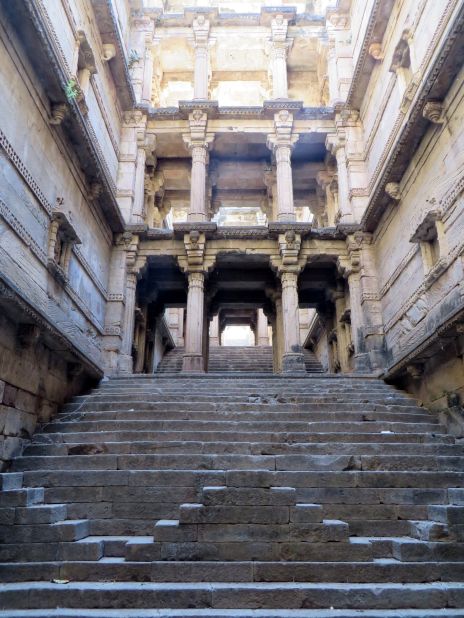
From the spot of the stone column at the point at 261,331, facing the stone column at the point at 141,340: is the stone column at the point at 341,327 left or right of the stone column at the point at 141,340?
left

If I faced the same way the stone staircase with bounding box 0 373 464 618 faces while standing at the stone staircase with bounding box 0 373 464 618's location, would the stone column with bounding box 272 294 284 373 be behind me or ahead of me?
behind

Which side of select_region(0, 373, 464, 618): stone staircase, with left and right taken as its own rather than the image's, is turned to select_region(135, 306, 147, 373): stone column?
back

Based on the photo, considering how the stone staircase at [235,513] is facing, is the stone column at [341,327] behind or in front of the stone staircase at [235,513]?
behind

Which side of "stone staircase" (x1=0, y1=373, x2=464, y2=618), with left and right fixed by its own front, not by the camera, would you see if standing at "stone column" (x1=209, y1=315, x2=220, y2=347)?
back

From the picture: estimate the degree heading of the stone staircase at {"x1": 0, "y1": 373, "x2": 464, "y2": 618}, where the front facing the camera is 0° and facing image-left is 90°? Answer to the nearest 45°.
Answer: approximately 0°
